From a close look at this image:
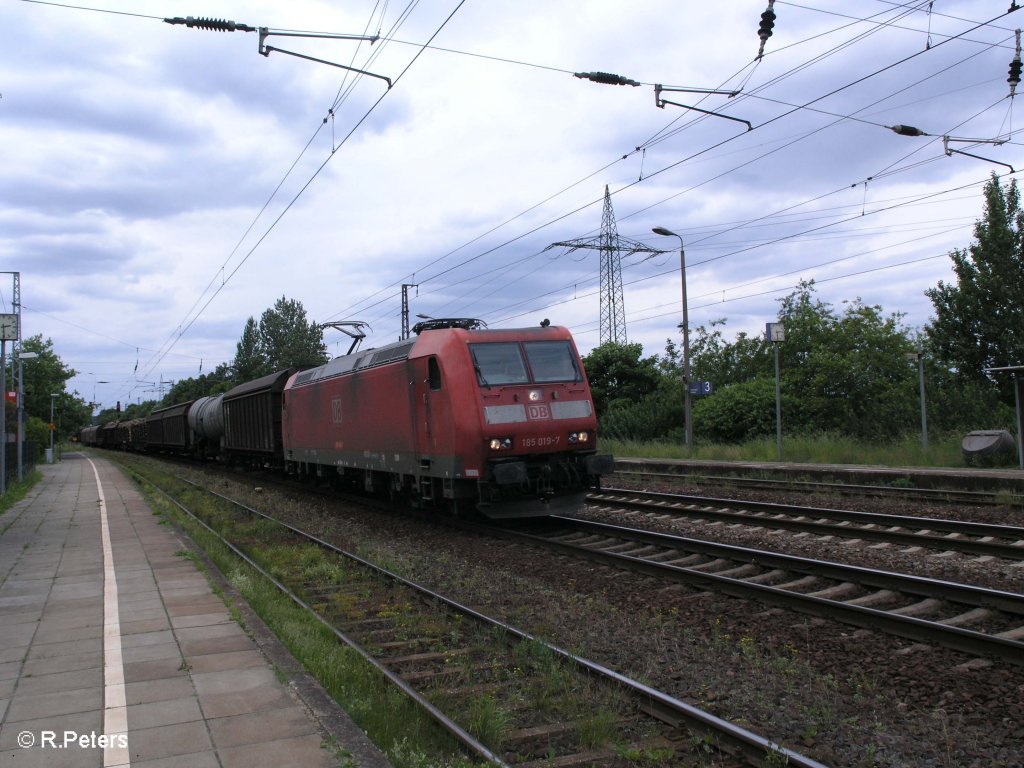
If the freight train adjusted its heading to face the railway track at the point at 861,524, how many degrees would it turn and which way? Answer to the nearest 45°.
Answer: approximately 45° to its left

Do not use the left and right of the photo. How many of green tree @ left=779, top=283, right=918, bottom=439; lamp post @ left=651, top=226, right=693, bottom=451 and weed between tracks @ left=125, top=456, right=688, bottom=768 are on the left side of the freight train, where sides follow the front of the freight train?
2

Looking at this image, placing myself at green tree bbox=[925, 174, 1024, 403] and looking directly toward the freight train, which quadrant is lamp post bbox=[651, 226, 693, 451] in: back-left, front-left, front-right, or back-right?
front-right

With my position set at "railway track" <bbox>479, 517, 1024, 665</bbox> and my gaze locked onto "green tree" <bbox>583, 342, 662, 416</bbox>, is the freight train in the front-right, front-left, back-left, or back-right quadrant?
front-left

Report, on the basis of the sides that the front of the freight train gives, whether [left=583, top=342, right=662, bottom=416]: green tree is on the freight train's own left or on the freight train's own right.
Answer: on the freight train's own left

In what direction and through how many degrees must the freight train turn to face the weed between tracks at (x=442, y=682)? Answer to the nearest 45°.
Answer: approximately 45° to its right

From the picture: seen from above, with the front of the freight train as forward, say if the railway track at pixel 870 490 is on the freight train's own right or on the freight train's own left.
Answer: on the freight train's own left

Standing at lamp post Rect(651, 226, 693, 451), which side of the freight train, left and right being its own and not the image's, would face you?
left

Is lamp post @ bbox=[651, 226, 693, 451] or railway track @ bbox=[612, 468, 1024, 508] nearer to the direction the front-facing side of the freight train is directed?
the railway track

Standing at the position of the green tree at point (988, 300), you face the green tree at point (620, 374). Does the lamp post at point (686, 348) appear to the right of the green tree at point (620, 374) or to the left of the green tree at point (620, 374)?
left

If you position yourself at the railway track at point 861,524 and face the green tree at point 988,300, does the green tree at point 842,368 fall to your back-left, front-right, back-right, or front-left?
front-left

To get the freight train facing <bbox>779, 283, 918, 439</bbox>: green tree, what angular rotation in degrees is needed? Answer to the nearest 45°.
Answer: approximately 90° to its left
